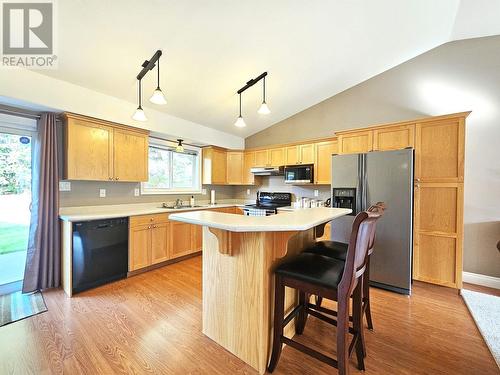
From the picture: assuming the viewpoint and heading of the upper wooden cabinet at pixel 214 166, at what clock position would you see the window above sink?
The window above sink is roughly at 4 o'clock from the upper wooden cabinet.

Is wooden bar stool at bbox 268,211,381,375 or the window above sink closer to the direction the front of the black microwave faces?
the wooden bar stool

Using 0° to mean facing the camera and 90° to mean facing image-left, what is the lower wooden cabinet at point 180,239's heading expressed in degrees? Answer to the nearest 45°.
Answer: approximately 315°

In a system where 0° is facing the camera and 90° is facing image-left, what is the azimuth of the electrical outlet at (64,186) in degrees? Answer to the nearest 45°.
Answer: approximately 0°

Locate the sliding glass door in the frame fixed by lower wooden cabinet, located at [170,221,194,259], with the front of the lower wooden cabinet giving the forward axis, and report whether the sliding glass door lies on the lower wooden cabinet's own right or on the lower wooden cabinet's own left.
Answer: on the lower wooden cabinet's own right

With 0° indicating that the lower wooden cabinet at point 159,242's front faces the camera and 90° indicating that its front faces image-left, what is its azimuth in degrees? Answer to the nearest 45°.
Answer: approximately 315°

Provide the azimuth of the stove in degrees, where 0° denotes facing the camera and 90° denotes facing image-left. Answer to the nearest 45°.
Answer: approximately 45°

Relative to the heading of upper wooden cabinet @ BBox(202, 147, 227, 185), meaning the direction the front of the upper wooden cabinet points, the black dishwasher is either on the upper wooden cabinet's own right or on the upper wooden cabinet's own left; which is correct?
on the upper wooden cabinet's own right
